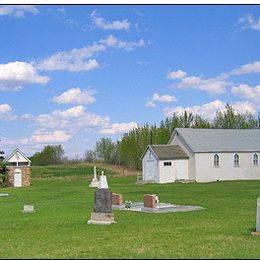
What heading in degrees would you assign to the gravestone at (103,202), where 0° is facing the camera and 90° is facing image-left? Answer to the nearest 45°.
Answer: approximately 0°

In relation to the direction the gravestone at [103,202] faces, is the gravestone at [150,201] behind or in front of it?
behind
